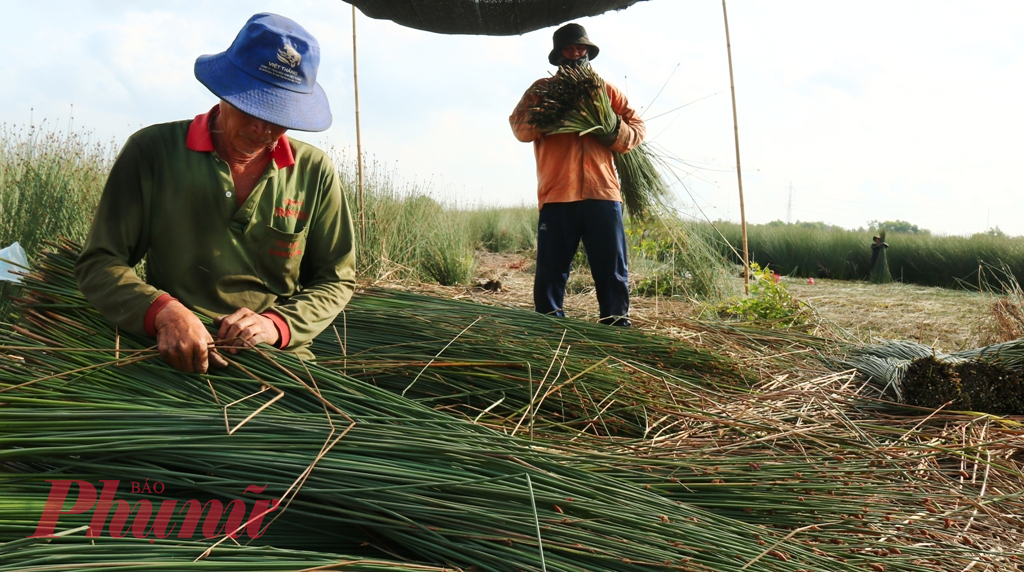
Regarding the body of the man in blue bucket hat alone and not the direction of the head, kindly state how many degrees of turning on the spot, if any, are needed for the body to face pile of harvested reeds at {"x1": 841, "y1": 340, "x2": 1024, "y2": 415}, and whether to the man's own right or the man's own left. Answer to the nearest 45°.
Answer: approximately 90° to the man's own left

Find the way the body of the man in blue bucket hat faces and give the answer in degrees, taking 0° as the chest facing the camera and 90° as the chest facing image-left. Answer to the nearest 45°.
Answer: approximately 0°

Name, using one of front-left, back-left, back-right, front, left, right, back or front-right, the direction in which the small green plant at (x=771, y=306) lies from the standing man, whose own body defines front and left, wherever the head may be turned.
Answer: back-left

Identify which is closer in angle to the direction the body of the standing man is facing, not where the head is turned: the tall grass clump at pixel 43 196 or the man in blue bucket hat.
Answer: the man in blue bucket hat

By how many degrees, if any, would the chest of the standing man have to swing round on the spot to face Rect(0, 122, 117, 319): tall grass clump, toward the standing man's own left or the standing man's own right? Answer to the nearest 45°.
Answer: approximately 90° to the standing man's own right

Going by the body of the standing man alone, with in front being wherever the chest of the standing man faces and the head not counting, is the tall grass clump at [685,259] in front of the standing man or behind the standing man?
behind

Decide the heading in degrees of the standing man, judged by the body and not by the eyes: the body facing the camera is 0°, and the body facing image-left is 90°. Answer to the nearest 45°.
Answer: approximately 0°

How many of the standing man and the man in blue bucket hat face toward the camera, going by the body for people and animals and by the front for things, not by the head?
2

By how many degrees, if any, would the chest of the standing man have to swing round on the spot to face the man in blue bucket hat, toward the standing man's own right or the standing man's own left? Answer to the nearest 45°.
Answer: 0° — they already face them
